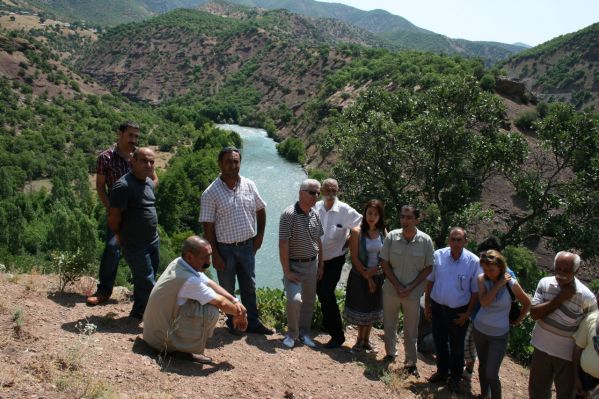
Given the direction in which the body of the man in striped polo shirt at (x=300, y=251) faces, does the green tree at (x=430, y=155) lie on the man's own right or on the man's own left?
on the man's own left

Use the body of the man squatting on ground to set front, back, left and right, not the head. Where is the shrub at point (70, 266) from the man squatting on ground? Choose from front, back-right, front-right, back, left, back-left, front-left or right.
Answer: back-left

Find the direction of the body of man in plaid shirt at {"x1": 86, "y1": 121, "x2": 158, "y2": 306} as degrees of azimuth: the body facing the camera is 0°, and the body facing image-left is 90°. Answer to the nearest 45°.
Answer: approximately 315°

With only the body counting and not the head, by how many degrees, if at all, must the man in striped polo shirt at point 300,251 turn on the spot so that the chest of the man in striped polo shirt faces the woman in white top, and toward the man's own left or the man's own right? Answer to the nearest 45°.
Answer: approximately 45° to the man's own left

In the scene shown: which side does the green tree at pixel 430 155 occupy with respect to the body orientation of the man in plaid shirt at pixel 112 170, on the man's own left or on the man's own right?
on the man's own left

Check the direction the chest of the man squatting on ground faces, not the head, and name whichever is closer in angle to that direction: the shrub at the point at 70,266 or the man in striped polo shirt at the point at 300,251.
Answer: the man in striped polo shirt

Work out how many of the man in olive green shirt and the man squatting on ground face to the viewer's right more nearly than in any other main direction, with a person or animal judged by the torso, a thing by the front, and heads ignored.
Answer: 1

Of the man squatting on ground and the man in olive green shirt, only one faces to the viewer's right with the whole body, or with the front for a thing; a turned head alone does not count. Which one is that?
the man squatting on ground

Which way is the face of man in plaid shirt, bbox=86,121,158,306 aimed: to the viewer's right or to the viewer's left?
to the viewer's right

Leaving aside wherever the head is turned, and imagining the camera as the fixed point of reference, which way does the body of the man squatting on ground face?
to the viewer's right

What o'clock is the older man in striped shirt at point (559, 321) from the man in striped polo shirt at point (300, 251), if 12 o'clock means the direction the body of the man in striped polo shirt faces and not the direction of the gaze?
The older man in striped shirt is roughly at 11 o'clock from the man in striped polo shirt.

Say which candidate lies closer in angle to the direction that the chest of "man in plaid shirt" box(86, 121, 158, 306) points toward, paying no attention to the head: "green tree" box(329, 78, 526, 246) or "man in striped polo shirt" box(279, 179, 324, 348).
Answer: the man in striped polo shirt

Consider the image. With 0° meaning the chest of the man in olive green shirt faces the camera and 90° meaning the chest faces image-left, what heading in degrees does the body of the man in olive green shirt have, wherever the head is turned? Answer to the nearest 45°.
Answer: approximately 0°

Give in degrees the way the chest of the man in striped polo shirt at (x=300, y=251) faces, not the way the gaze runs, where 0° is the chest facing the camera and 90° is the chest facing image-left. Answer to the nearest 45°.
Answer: approximately 315°
